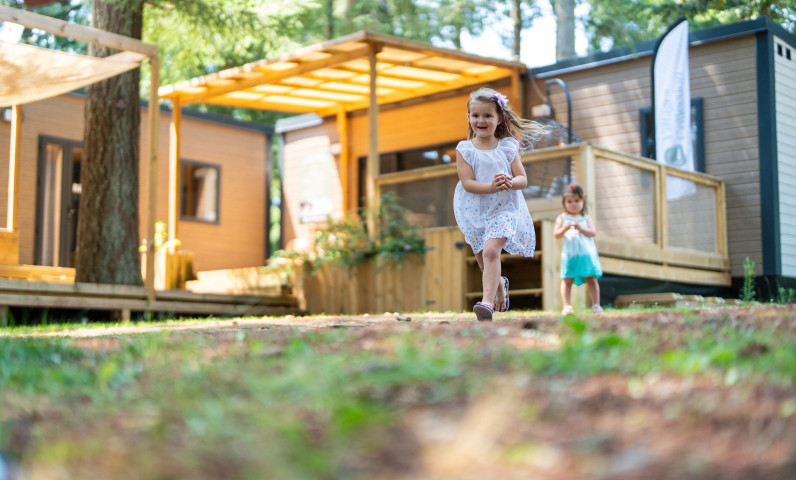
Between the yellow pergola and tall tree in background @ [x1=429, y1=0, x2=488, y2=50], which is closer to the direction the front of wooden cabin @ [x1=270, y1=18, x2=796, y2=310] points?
the yellow pergola

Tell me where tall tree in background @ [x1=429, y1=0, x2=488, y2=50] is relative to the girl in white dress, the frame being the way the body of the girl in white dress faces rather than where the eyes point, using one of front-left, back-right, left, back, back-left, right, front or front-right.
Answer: back

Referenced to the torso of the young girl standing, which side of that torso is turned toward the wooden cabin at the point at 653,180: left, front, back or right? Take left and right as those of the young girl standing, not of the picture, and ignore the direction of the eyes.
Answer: back

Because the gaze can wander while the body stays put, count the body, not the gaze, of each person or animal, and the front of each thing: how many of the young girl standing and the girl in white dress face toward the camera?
2

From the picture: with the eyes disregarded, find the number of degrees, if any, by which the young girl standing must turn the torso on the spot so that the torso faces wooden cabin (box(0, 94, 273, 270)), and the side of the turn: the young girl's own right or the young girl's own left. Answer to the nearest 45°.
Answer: approximately 135° to the young girl's own right

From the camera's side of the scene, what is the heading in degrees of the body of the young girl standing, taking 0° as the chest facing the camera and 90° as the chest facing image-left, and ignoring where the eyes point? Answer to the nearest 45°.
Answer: approximately 0°

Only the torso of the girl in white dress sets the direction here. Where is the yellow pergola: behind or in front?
behind

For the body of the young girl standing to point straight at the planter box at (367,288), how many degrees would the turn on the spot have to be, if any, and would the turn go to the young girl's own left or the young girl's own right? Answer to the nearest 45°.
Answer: approximately 135° to the young girl's own right

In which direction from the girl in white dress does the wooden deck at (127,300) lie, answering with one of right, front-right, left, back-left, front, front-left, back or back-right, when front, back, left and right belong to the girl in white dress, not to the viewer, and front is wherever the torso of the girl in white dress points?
back-right
